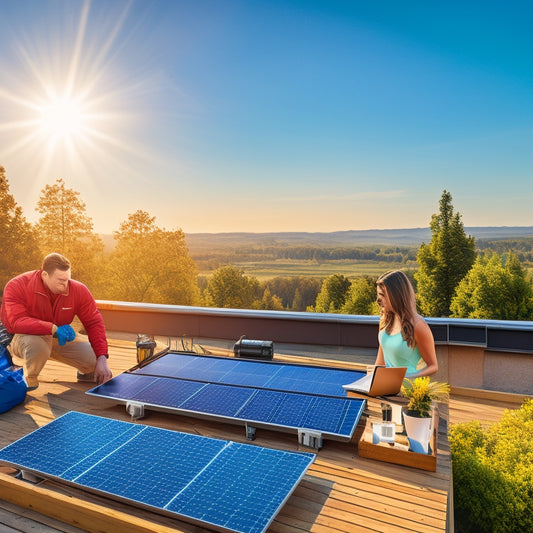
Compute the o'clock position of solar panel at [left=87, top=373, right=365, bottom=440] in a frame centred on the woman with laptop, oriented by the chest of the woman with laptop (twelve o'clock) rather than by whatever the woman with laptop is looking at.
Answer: The solar panel is roughly at 12 o'clock from the woman with laptop.

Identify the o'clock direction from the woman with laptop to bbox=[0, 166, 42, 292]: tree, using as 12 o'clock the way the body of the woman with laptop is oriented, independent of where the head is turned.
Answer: The tree is roughly at 3 o'clock from the woman with laptop.

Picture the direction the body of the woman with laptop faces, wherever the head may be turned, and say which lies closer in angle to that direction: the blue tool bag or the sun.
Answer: the blue tool bag

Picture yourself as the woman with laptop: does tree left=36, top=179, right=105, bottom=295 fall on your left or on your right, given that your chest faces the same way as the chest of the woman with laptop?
on your right

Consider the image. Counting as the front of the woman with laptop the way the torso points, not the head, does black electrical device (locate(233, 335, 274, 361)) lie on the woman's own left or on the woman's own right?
on the woman's own right

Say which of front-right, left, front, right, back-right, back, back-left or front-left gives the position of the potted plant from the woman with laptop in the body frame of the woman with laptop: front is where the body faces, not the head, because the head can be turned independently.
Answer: front-left

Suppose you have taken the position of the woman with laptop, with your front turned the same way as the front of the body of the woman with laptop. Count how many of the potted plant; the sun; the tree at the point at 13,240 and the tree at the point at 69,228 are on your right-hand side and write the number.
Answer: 3

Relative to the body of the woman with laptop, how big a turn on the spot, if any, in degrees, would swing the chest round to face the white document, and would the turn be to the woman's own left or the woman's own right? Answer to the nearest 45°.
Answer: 0° — they already face it

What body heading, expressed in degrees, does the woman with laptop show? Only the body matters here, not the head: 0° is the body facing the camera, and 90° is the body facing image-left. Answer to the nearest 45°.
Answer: approximately 45°

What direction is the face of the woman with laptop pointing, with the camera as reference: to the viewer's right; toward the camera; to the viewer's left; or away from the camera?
to the viewer's left
